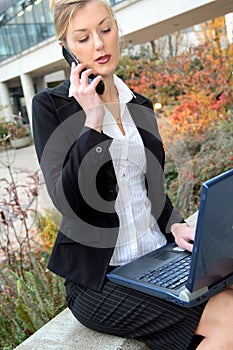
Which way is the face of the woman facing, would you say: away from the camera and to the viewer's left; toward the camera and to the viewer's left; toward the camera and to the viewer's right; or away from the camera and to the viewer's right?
toward the camera and to the viewer's right

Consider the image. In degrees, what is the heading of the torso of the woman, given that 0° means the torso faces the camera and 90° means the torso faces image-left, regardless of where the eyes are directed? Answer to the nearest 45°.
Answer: approximately 315°
